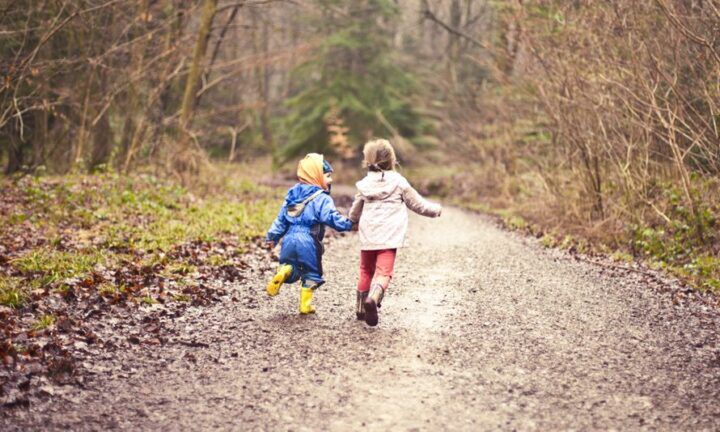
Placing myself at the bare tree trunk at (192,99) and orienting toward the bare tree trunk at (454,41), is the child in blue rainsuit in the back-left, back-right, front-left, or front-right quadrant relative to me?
back-right

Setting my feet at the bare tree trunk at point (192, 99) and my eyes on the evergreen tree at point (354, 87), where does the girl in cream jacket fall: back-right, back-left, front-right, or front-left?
back-right

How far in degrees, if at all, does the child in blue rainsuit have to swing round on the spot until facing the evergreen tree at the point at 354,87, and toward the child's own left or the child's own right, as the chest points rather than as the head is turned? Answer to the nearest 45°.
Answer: approximately 45° to the child's own left

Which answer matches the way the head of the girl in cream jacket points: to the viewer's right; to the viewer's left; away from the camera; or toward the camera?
away from the camera

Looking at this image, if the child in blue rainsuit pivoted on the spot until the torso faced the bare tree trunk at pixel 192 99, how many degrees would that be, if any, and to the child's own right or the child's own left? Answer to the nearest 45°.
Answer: approximately 45° to the child's own left

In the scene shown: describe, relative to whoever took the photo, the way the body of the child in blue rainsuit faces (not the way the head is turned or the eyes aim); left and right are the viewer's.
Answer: facing away from the viewer and to the right of the viewer

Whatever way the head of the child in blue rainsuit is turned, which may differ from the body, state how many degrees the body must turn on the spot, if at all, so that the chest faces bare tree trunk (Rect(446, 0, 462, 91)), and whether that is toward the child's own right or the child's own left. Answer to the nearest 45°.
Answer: approximately 45° to the child's own left
